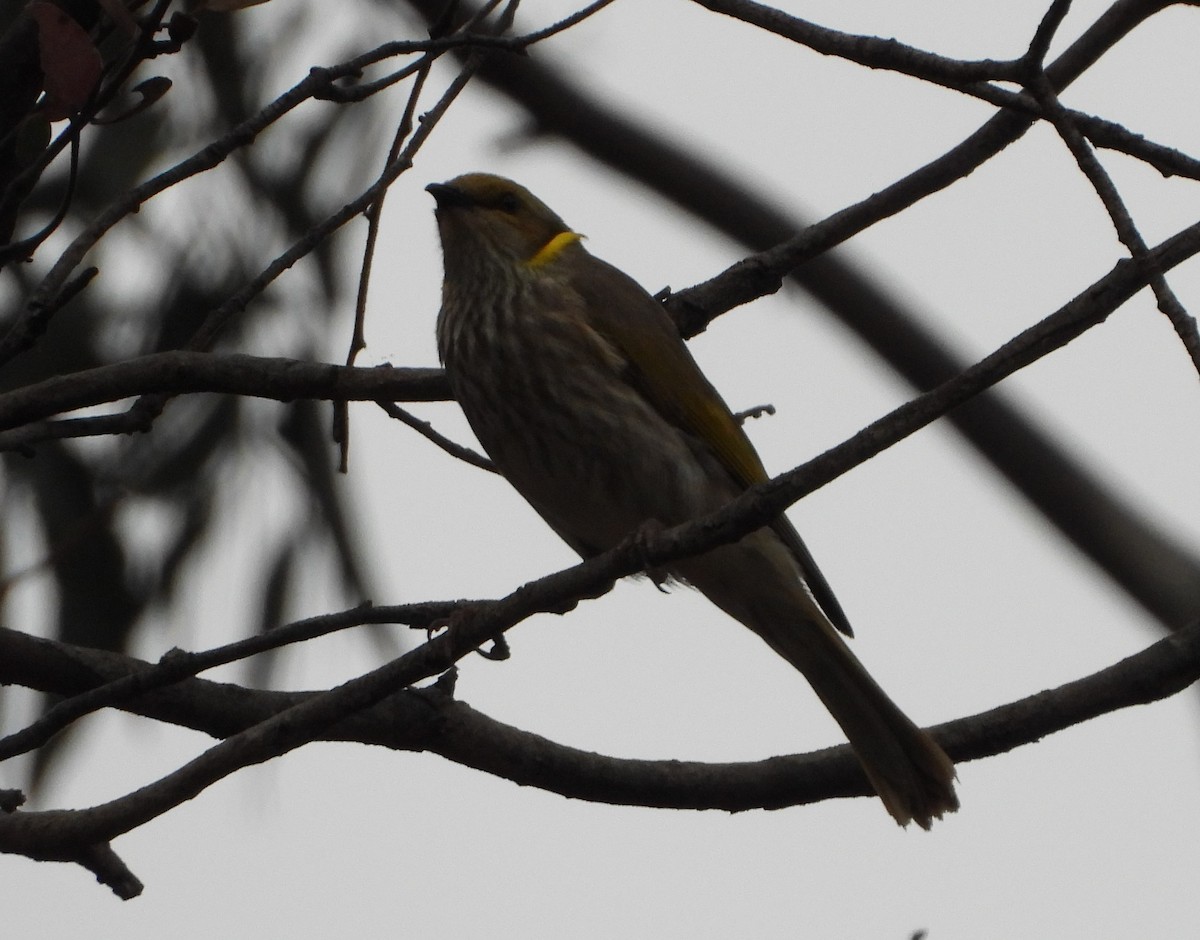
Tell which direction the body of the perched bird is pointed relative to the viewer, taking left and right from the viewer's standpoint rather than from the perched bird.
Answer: facing the viewer and to the left of the viewer

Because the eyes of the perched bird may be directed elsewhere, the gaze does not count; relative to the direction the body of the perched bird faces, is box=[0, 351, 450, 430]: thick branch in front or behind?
in front
